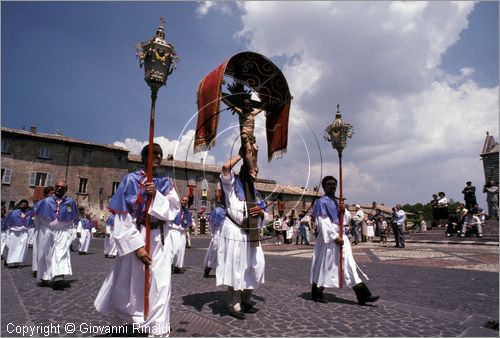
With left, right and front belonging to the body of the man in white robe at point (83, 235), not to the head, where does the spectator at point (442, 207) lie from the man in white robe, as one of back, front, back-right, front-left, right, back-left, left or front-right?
left

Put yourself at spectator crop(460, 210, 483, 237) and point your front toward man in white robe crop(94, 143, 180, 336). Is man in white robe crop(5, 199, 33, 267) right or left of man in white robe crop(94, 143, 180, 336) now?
right

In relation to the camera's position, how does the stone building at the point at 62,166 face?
facing the viewer and to the right of the viewer

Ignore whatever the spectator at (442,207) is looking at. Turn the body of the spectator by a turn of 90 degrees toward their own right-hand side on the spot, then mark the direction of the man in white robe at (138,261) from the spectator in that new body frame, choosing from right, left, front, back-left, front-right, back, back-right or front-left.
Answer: back

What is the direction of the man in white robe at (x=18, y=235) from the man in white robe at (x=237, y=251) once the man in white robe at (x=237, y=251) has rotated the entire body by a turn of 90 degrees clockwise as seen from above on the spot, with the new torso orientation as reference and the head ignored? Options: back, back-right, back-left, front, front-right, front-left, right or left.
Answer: right

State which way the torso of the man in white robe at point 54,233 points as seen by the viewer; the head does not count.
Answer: toward the camera

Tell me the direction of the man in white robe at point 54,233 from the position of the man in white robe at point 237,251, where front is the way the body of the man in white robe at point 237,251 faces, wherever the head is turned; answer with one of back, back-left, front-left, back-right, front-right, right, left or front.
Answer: back

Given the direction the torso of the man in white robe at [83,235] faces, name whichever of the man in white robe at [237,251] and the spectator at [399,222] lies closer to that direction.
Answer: the man in white robe
